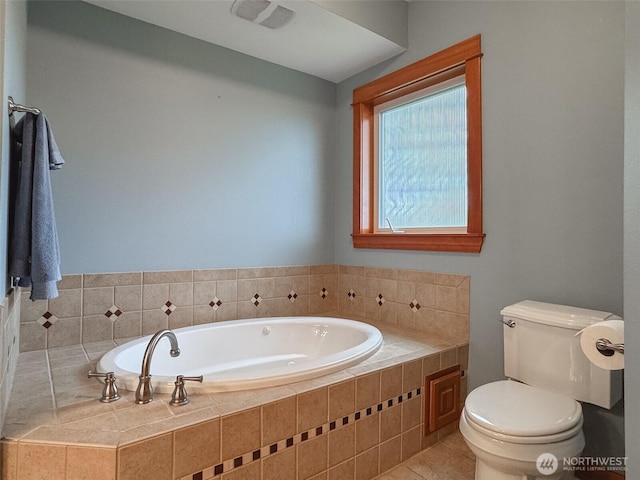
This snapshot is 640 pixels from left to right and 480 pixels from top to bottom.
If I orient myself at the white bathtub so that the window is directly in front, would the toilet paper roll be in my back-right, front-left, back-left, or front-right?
front-right

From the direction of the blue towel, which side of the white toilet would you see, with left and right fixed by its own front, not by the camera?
front

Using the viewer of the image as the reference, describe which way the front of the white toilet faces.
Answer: facing the viewer and to the left of the viewer

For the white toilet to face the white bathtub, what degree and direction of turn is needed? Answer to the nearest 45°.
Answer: approximately 45° to its right
